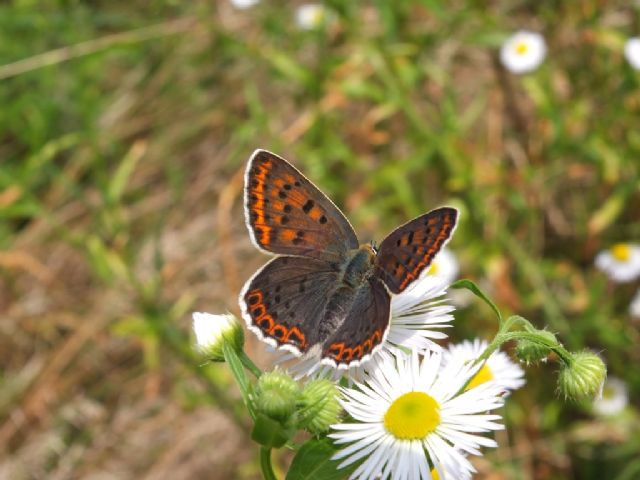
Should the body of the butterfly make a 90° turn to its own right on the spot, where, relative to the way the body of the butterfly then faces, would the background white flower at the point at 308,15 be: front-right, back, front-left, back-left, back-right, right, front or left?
back-left

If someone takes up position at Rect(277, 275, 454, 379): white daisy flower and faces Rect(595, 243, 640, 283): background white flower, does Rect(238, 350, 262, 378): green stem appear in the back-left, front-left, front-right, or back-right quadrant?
back-left

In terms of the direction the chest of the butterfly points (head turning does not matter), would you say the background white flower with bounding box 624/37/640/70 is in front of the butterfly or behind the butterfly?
in front

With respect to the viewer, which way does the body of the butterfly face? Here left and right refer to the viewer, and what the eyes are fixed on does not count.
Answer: facing away from the viewer and to the right of the viewer
